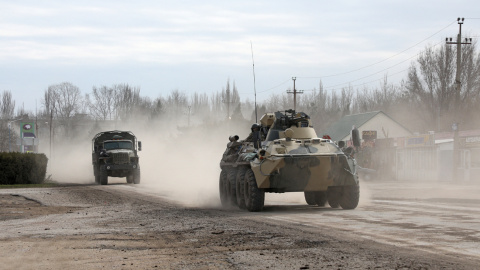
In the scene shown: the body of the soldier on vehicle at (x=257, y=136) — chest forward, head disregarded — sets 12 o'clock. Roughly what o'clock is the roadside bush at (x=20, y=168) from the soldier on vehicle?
The roadside bush is roughly at 5 o'clock from the soldier on vehicle.

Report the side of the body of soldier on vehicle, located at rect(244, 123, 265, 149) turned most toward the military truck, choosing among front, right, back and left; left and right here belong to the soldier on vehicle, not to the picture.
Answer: back

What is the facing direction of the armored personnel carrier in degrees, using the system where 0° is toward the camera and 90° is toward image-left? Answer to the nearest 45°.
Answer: approximately 0°

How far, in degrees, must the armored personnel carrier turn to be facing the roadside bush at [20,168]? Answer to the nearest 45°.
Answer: approximately 135° to its right

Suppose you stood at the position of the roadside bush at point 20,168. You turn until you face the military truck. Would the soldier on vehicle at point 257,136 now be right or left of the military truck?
right

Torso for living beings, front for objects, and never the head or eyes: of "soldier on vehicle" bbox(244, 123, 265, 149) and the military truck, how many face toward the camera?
2
